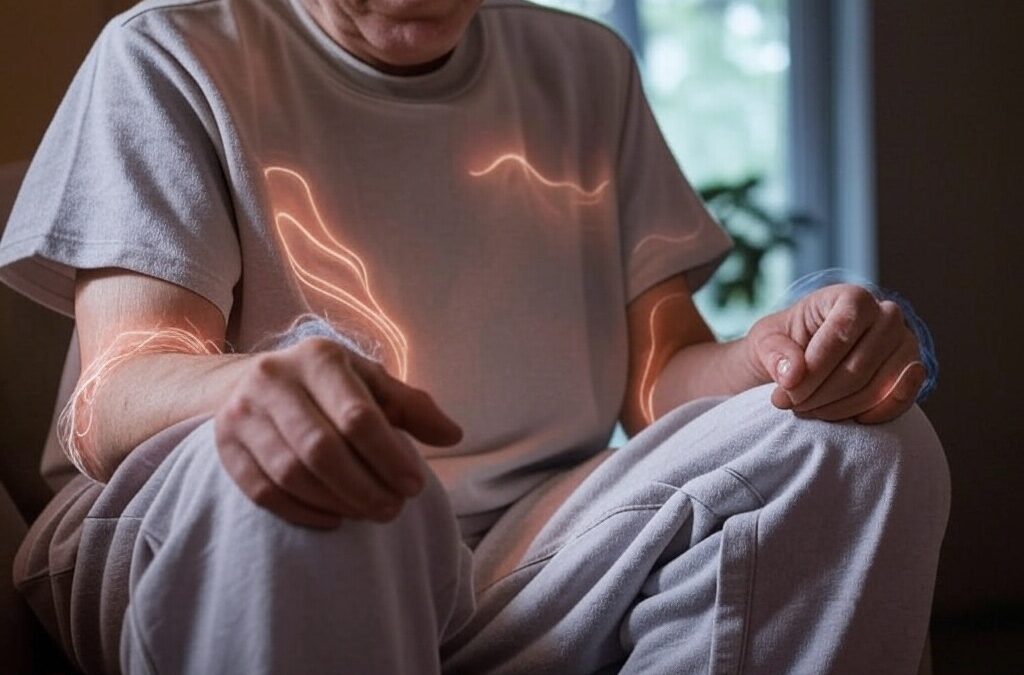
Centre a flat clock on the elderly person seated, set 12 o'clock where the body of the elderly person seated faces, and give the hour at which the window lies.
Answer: The window is roughly at 8 o'clock from the elderly person seated.
